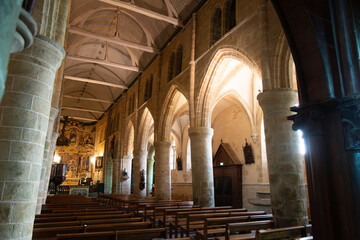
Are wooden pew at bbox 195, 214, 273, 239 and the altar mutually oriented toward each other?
yes

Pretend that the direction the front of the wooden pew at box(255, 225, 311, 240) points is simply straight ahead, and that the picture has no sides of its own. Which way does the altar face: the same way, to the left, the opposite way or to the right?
the opposite way

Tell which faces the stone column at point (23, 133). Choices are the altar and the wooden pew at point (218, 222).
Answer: the altar

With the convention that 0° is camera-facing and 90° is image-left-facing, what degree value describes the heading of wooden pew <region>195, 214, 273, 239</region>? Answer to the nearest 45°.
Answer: approximately 135°

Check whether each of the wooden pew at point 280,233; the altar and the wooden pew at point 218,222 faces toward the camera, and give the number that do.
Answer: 1

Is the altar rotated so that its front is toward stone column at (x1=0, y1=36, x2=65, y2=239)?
yes

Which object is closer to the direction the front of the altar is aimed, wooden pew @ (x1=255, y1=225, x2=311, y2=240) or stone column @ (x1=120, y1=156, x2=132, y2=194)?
the wooden pew

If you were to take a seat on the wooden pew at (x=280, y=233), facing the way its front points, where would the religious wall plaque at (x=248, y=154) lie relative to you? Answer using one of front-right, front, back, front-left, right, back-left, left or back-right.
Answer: front-right

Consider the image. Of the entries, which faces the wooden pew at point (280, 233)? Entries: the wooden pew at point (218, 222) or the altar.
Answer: the altar

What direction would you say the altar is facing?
toward the camera

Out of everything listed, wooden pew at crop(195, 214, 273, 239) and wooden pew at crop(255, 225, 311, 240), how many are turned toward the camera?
0

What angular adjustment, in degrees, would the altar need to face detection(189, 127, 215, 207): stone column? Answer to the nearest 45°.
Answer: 0° — it already faces it

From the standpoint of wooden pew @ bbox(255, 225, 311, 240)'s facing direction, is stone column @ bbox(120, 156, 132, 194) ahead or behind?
ahead

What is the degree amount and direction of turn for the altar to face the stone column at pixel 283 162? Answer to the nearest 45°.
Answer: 0° — it already faces it

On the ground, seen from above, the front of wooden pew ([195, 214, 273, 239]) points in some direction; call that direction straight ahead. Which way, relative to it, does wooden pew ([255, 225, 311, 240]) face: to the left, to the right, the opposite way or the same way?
the same way

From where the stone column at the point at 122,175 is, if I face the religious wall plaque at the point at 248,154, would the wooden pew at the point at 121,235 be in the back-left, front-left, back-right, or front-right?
front-right

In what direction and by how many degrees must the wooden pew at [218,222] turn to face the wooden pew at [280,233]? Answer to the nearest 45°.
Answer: approximately 180°

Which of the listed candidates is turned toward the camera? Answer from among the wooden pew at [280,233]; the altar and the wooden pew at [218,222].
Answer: the altar

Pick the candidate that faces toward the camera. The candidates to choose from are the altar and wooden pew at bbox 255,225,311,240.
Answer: the altar

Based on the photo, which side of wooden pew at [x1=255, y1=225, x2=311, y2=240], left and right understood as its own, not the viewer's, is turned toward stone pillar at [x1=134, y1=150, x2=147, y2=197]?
front

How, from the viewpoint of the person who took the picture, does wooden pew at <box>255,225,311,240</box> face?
facing away from the viewer and to the left of the viewer
